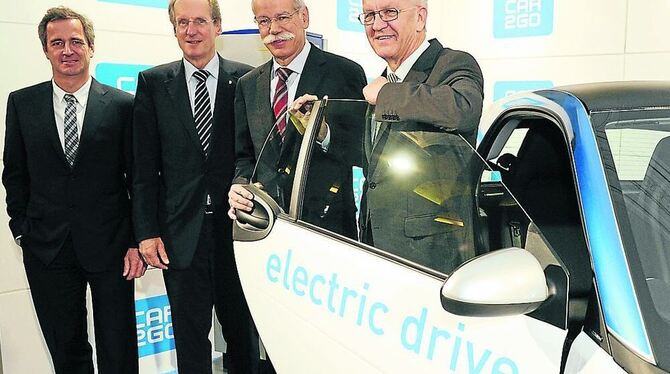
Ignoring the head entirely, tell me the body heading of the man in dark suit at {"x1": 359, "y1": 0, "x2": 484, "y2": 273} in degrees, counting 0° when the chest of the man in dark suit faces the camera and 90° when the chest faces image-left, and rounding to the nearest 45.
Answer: approximately 45°

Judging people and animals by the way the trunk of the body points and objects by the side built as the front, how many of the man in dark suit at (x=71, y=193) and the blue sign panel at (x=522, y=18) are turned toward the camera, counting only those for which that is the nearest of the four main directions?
2

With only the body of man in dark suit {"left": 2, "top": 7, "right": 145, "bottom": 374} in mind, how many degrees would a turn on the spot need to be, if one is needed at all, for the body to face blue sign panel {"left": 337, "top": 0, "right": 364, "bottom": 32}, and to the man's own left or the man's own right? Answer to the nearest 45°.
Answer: approximately 135° to the man's own left

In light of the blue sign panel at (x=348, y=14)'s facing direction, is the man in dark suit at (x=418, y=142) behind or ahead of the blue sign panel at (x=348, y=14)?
ahead

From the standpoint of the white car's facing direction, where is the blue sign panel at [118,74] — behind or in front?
behind

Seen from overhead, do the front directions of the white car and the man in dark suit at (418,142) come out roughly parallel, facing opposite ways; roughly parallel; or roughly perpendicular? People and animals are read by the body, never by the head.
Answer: roughly perpendicular

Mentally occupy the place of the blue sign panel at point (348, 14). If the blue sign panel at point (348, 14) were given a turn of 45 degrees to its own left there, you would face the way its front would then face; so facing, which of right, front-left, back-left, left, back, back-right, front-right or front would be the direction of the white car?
front-right

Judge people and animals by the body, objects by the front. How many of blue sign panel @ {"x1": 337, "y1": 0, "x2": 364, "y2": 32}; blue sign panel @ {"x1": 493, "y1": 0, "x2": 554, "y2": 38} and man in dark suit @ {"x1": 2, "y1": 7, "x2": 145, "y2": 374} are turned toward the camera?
3

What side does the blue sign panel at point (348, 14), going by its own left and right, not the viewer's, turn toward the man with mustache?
front

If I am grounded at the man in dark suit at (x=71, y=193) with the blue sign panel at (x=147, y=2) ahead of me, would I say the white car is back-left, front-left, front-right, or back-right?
back-right

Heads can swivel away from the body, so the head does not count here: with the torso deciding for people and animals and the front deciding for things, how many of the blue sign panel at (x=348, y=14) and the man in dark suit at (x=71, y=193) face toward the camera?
2

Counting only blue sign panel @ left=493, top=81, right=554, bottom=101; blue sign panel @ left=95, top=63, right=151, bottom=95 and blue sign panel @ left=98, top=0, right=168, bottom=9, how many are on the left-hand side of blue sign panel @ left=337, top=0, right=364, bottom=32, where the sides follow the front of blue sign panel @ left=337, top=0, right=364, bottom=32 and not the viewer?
1
